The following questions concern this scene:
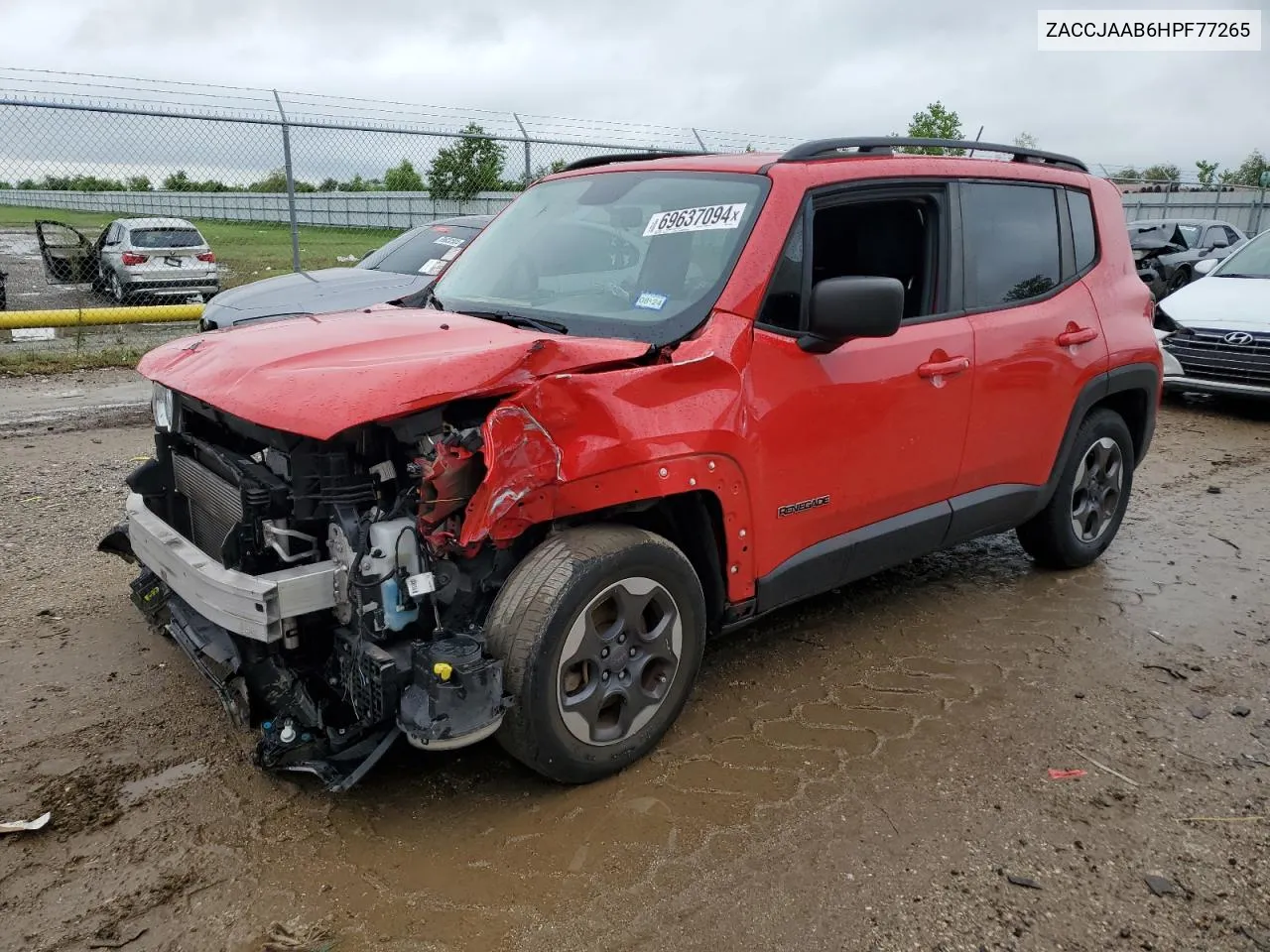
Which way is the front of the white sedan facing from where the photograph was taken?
facing the viewer and to the left of the viewer

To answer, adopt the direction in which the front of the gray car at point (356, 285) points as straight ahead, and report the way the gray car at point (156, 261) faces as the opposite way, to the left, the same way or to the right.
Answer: to the right

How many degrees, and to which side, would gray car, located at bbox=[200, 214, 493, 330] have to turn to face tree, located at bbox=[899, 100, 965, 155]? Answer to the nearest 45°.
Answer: approximately 180°

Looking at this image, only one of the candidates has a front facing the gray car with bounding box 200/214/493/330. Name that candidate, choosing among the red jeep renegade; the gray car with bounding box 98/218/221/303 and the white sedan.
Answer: the white sedan

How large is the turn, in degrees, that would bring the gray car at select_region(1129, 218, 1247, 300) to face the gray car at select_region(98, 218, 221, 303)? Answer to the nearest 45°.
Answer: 0° — it already faces it

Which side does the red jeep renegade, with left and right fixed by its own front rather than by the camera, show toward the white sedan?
back

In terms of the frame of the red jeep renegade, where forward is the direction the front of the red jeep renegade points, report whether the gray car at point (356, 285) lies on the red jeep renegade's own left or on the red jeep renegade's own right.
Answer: on the red jeep renegade's own right

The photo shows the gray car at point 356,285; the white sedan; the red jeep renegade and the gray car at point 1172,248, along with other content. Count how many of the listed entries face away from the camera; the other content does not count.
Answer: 0

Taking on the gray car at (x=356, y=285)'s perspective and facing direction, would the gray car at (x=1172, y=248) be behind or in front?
behind

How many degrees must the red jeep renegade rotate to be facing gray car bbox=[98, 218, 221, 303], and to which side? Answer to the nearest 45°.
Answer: approximately 90° to its right

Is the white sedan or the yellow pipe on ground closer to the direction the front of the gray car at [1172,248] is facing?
the yellow pipe on ground

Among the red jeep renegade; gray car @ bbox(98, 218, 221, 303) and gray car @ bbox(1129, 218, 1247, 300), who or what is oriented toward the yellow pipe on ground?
gray car @ bbox(1129, 218, 1247, 300)

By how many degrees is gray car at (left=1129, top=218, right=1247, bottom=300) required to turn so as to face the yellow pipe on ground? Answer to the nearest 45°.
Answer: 0° — it already faces it

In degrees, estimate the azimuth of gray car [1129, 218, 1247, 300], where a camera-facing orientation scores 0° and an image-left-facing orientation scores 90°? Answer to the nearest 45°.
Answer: approximately 45°

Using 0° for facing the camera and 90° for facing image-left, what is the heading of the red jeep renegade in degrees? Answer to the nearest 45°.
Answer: approximately 45°
